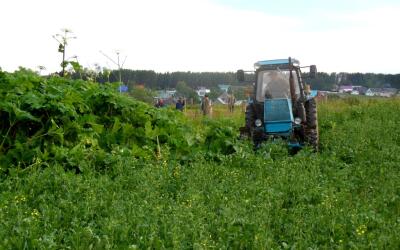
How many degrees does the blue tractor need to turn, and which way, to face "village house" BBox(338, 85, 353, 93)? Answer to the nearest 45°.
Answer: approximately 180°

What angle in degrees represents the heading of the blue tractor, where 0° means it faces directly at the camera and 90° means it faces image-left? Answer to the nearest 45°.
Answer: approximately 0°
